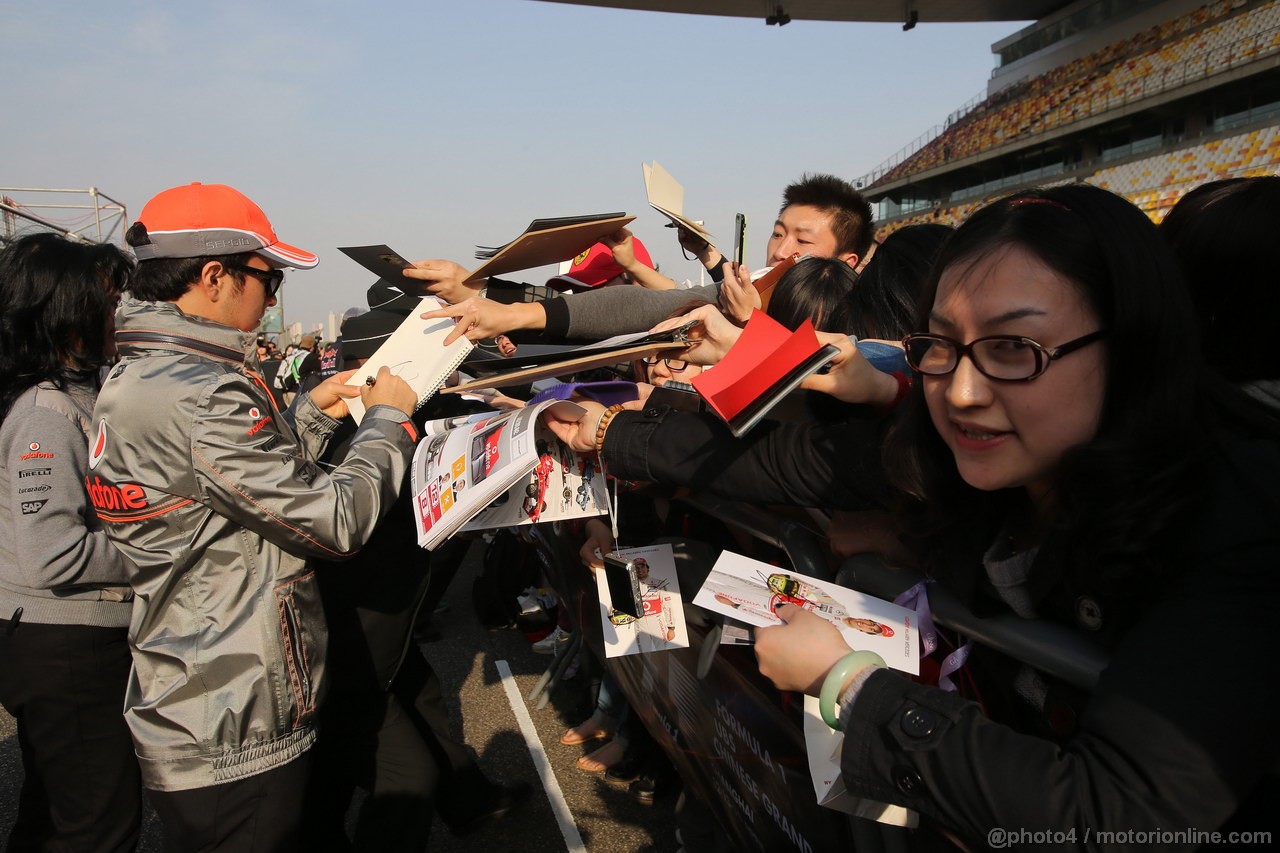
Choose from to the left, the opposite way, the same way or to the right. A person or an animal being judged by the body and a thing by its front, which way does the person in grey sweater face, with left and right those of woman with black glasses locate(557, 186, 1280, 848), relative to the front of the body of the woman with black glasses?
the opposite way

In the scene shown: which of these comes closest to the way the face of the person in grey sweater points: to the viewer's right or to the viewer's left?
to the viewer's right

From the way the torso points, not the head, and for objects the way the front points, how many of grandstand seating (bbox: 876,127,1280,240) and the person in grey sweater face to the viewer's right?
1

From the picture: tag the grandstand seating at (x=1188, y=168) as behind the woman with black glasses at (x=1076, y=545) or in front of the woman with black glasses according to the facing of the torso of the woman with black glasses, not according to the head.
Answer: behind

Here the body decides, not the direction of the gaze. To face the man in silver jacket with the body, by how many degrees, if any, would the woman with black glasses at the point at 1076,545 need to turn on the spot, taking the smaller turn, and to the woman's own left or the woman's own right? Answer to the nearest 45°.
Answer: approximately 45° to the woman's own right

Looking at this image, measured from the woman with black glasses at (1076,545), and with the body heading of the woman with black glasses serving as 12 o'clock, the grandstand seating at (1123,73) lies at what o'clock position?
The grandstand seating is roughly at 5 o'clock from the woman with black glasses.

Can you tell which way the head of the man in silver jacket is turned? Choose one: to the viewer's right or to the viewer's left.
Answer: to the viewer's right

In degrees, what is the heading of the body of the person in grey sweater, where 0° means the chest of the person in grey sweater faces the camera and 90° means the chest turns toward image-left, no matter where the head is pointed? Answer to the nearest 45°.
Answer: approximately 270°

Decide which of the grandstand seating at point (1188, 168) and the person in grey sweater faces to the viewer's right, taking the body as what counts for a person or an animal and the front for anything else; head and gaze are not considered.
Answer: the person in grey sweater
